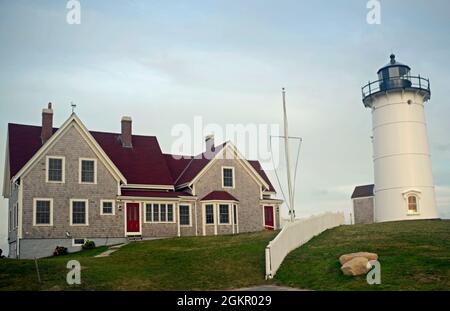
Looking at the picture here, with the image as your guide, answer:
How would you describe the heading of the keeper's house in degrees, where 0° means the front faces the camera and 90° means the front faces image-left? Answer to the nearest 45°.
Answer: approximately 0°

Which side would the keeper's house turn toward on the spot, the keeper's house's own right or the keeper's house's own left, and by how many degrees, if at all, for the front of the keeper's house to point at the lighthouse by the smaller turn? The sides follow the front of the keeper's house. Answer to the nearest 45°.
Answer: approximately 90° to the keeper's house's own left

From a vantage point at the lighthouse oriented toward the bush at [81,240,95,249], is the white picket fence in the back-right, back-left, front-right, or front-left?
front-left

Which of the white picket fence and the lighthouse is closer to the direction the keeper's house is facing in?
the white picket fence

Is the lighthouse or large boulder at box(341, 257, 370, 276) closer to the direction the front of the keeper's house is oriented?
the large boulder

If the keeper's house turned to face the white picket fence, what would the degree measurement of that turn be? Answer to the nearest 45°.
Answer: approximately 45° to its left
